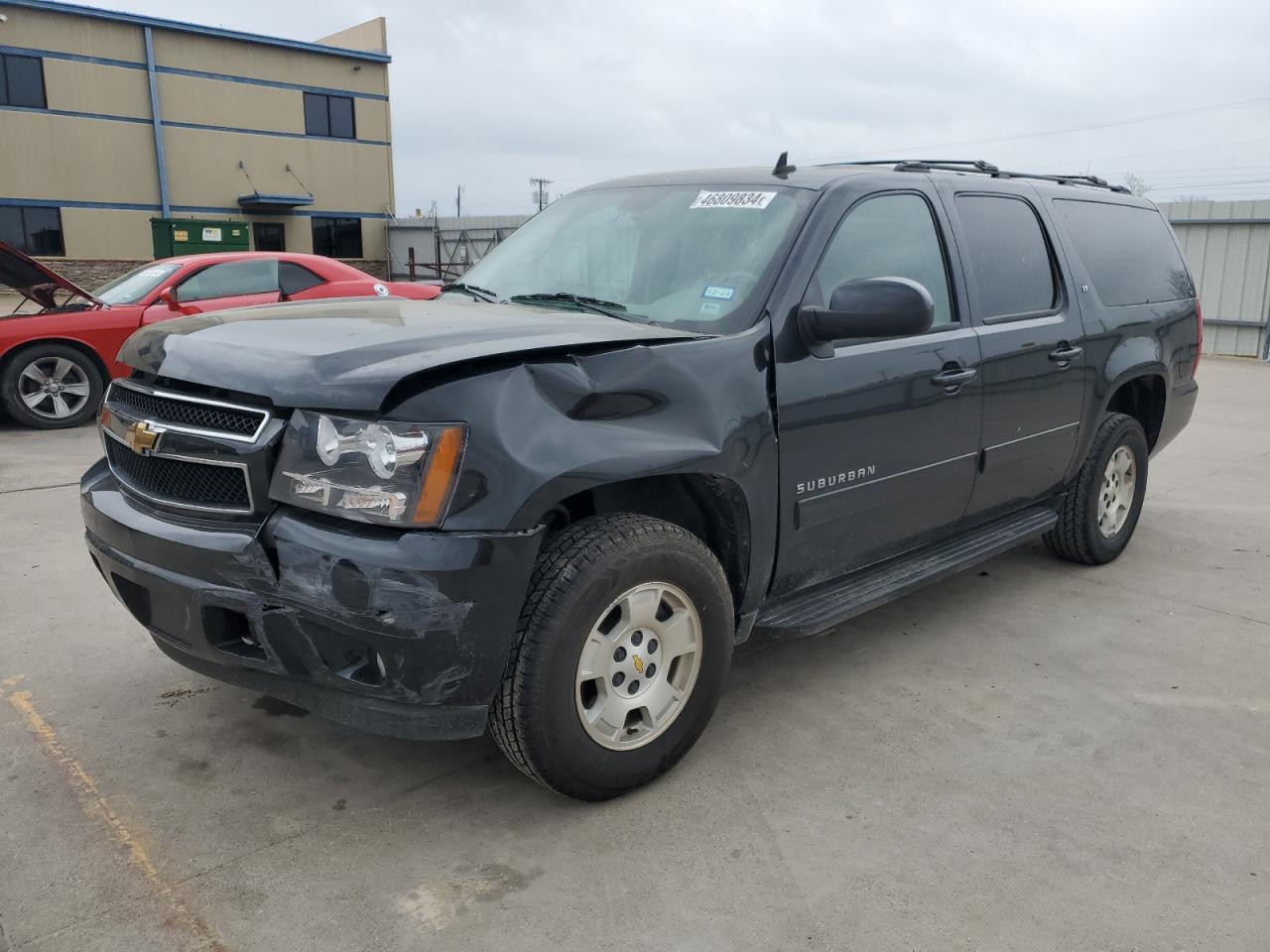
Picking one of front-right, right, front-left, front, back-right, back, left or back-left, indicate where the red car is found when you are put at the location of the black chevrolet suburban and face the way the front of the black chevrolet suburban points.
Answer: right

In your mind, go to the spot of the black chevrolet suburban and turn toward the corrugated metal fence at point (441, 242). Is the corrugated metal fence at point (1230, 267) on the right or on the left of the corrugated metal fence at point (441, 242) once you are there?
right

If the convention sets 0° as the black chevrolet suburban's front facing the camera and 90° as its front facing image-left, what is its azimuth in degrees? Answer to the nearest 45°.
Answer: approximately 45°

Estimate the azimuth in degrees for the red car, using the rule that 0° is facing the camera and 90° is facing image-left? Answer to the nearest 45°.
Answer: approximately 90°

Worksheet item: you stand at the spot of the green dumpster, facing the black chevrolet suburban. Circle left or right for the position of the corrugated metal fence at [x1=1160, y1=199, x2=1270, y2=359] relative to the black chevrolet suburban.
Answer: left

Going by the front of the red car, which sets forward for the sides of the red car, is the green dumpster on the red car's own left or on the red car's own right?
on the red car's own right

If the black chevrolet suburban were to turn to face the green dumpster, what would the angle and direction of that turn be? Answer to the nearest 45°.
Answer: approximately 90° to its right

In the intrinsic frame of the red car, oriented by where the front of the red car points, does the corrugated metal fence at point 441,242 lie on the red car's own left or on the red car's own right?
on the red car's own right

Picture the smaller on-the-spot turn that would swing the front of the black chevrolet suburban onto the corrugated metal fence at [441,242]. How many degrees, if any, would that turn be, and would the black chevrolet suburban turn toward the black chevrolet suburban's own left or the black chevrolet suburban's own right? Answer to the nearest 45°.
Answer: approximately 135° to the black chevrolet suburban's own right

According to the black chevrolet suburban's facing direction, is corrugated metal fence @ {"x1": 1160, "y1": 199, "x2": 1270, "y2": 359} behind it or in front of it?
behind

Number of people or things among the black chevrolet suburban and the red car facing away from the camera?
0
